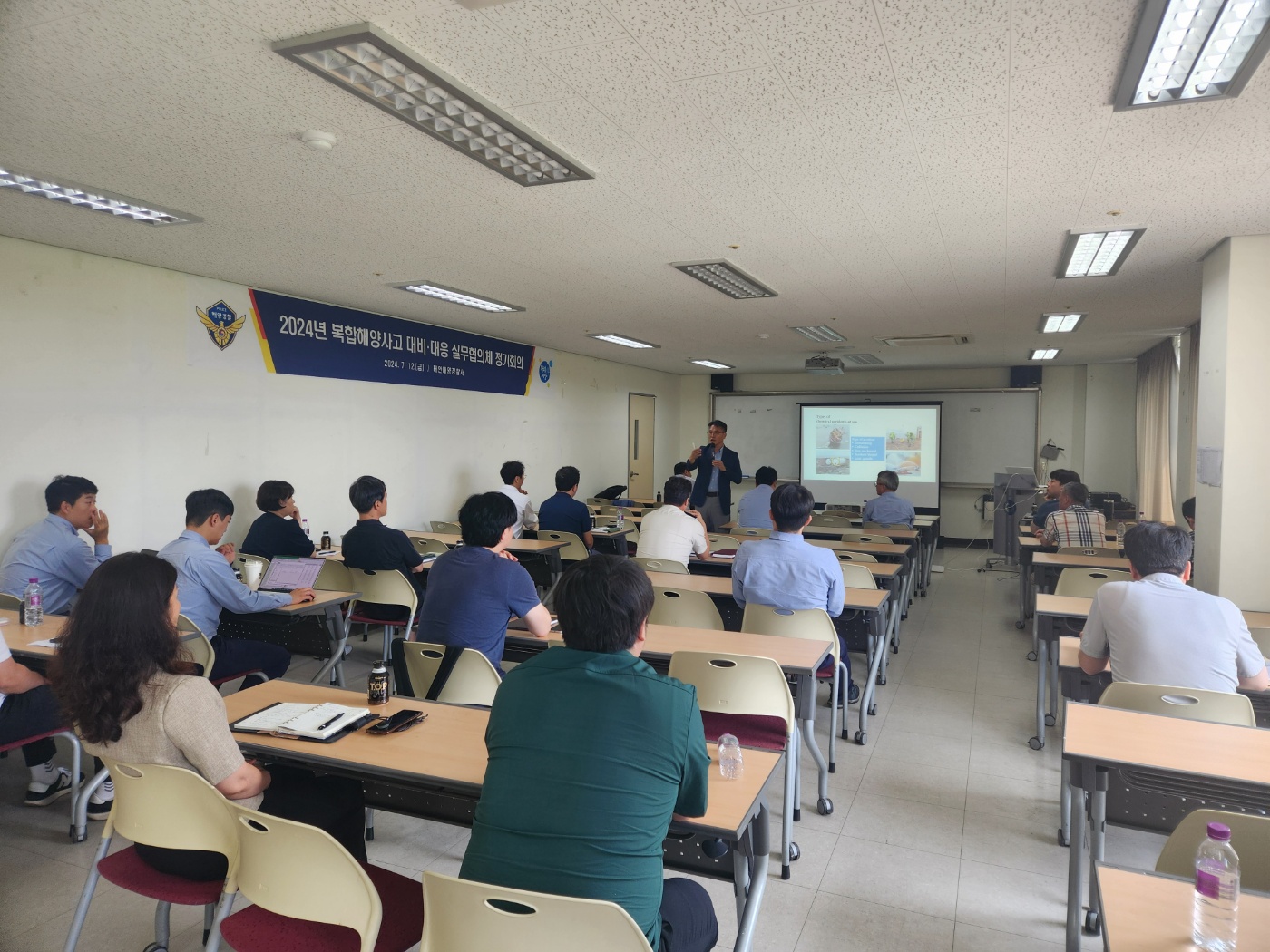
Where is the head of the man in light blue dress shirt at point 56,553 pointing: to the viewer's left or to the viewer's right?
to the viewer's right

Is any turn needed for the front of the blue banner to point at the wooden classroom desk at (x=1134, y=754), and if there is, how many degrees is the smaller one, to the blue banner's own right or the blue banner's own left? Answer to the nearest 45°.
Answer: approximately 45° to the blue banner's own right

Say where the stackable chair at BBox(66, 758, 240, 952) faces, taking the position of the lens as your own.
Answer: facing away from the viewer and to the right of the viewer

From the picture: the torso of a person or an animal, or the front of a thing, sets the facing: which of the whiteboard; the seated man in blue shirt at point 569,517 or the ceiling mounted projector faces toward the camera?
the whiteboard

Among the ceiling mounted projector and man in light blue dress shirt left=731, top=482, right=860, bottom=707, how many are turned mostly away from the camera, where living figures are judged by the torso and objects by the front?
2

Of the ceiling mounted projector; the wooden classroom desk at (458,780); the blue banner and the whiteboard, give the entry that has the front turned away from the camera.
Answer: the ceiling mounted projector

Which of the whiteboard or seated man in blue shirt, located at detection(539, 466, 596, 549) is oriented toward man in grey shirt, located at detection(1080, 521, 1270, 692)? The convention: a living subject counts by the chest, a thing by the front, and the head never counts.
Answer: the whiteboard

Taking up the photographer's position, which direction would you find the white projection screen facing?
facing the viewer

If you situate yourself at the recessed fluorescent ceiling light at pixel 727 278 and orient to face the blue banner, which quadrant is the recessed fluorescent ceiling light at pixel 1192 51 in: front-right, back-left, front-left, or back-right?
back-left

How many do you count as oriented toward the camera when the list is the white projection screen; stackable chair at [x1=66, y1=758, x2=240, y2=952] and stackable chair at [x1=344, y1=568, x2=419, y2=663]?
1

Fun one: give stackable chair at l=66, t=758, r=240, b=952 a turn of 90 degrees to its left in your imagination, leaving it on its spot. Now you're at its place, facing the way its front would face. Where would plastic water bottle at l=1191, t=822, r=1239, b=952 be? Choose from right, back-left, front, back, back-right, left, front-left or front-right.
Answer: back

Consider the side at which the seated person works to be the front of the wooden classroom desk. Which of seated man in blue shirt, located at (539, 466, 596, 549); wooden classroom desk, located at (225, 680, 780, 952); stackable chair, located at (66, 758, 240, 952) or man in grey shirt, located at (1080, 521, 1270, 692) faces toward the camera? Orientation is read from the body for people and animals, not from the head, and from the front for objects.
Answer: the wooden classroom desk

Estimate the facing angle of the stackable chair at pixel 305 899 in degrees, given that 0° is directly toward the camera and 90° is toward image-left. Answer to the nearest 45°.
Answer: approximately 225°

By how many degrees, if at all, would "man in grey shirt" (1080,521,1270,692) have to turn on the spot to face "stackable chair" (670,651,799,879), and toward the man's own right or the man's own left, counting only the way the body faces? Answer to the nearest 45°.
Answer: approximately 135° to the man's own left

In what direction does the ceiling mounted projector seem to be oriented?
away from the camera

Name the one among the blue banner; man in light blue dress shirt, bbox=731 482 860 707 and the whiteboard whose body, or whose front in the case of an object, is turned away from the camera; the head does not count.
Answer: the man in light blue dress shirt

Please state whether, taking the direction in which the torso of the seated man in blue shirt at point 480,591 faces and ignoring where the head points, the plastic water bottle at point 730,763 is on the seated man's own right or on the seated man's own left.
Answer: on the seated man's own right

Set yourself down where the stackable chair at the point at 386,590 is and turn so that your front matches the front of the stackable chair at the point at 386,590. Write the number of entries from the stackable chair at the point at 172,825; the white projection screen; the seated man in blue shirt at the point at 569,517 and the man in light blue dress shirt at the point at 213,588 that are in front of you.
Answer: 2
